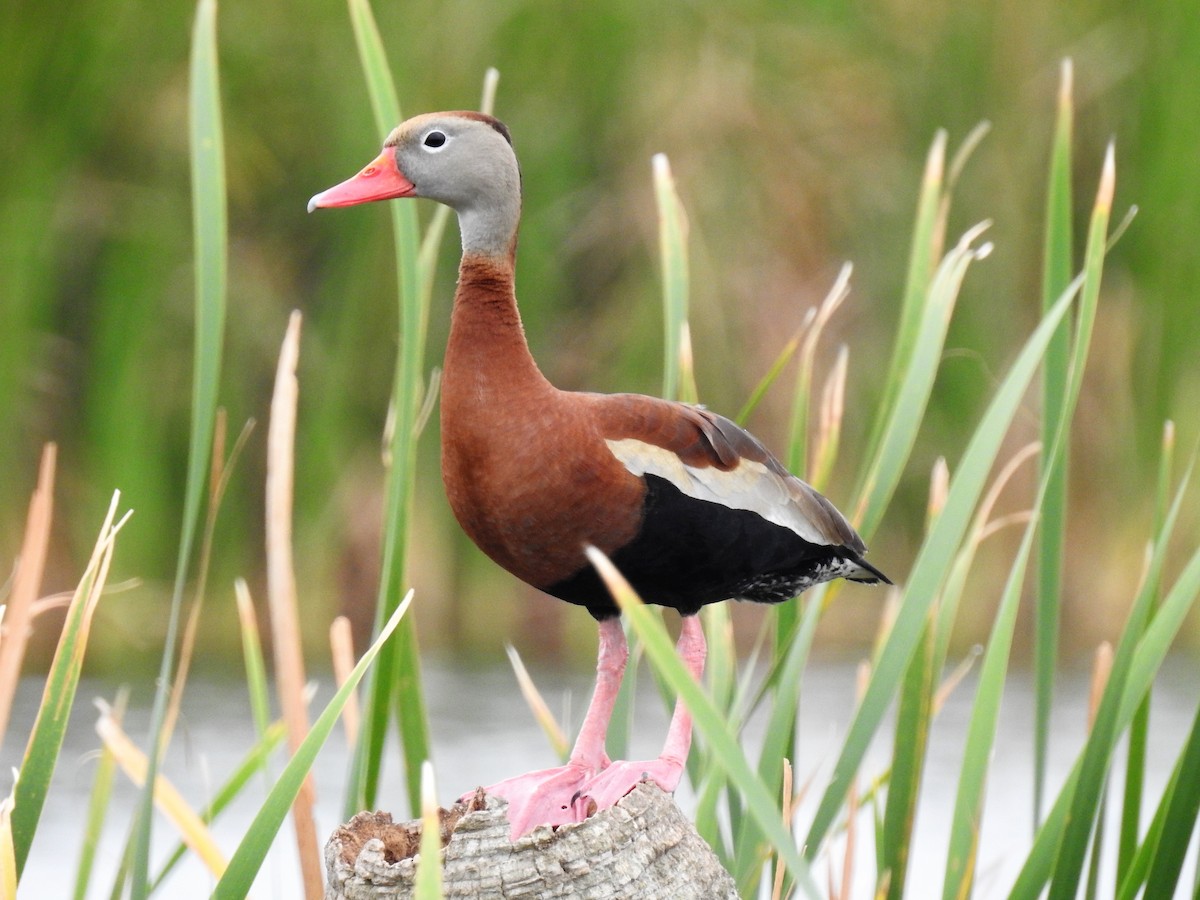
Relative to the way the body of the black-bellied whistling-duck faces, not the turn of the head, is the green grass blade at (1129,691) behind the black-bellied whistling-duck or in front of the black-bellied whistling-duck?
behind

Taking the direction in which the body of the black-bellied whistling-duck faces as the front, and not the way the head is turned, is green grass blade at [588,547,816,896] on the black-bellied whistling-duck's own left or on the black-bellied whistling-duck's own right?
on the black-bellied whistling-duck's own left

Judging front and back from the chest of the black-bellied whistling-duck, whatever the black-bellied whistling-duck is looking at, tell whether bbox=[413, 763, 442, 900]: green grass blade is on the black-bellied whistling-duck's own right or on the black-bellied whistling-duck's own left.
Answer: on the black-bellied whistling-duck's own left

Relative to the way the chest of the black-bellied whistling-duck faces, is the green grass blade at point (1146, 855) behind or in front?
behind

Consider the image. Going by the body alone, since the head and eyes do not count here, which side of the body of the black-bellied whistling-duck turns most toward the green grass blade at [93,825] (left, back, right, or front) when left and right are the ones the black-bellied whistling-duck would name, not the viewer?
front

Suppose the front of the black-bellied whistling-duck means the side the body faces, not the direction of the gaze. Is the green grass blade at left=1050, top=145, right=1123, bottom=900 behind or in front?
behind

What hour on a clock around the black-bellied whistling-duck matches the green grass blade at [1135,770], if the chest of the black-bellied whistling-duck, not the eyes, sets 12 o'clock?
The green grass blade is roughly at 6 o'clock from the black-bellied whistling-duck.

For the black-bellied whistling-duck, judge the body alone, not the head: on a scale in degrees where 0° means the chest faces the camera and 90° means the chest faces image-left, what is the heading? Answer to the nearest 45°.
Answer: approximately 90°

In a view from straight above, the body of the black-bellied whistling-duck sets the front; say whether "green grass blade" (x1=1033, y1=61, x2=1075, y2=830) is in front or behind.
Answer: behind

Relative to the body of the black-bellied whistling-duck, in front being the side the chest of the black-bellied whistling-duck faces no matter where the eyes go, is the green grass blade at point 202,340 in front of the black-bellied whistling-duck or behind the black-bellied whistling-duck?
in front
